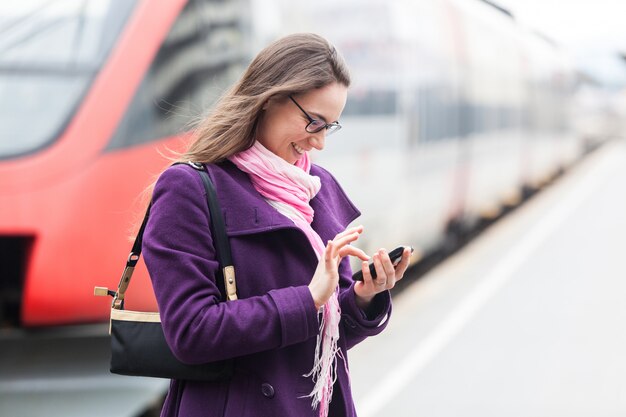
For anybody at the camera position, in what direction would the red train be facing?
facing the viewer and to the left of the viewer

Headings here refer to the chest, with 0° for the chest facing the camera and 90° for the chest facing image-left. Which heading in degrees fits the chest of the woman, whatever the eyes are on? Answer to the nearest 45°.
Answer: approximately 315°

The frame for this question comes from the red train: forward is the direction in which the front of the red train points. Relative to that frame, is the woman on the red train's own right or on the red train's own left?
on the red train's own left

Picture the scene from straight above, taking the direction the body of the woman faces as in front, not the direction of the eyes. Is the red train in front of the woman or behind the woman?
behind

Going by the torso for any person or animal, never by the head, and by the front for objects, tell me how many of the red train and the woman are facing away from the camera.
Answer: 0

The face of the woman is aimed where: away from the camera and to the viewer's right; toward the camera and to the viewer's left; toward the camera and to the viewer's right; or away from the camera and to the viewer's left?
toward the camera and to the viewer's right
